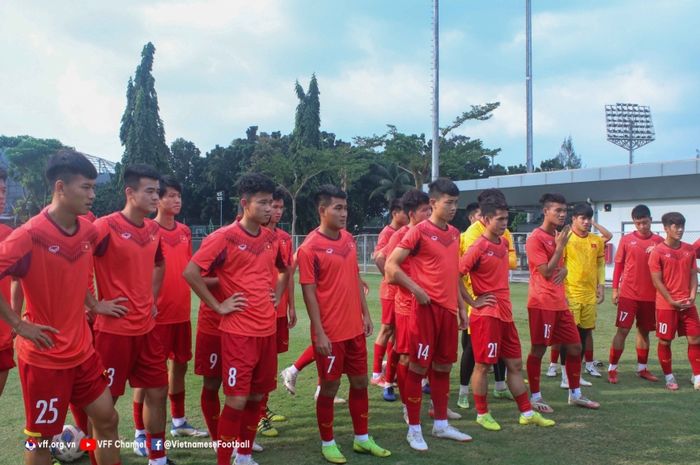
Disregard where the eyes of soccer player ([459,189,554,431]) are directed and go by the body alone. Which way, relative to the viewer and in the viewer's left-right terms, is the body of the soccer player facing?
facing the viewer and to the right of the viewer

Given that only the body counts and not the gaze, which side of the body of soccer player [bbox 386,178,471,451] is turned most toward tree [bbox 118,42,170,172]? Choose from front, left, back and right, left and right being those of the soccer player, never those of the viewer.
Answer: back

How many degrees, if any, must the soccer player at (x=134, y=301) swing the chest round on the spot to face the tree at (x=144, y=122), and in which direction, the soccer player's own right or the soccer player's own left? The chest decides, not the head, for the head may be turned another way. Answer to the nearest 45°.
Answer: approximately 135° to the soccer player's own left

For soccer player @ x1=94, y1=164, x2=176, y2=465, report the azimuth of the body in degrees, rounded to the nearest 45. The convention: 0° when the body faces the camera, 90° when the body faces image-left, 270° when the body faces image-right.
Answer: approximately 315°

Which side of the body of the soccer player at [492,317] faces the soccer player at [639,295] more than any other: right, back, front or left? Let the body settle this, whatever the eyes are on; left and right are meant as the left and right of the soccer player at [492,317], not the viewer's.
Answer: left

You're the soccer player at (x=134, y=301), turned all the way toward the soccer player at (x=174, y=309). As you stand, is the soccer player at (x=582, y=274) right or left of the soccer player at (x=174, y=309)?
right

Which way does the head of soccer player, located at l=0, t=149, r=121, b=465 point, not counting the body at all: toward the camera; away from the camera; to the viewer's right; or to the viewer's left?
to the viewer's right

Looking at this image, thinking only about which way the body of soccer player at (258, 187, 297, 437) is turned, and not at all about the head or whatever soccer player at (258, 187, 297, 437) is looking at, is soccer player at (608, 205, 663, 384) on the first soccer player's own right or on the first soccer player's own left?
on the first soccer player's own left

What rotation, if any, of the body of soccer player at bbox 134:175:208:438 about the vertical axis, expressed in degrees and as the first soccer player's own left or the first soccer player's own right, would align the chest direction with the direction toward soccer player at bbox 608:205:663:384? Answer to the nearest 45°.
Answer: approximately 45° to the first soccer player's own left

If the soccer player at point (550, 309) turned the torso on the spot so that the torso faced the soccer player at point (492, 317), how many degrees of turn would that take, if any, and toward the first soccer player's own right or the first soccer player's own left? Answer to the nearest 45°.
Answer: approximately 90° to the first soccer player's own right

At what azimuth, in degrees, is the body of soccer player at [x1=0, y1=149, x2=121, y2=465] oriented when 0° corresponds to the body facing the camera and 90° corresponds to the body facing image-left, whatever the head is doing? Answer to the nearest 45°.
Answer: approximately 315°
